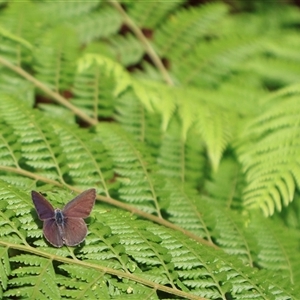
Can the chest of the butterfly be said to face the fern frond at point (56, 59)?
yes

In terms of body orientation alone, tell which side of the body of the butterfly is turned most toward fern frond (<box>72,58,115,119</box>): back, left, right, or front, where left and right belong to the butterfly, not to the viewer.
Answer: front

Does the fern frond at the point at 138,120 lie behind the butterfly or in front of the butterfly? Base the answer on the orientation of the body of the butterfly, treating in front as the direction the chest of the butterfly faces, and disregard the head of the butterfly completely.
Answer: in front

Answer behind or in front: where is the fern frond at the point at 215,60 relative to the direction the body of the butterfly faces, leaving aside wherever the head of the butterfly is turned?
in front

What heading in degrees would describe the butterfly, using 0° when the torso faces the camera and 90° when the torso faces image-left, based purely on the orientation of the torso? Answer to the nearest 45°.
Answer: approximately 180°

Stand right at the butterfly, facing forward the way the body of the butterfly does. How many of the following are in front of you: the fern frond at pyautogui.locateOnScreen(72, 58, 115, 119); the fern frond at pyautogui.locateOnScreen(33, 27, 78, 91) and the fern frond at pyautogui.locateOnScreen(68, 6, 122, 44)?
3
